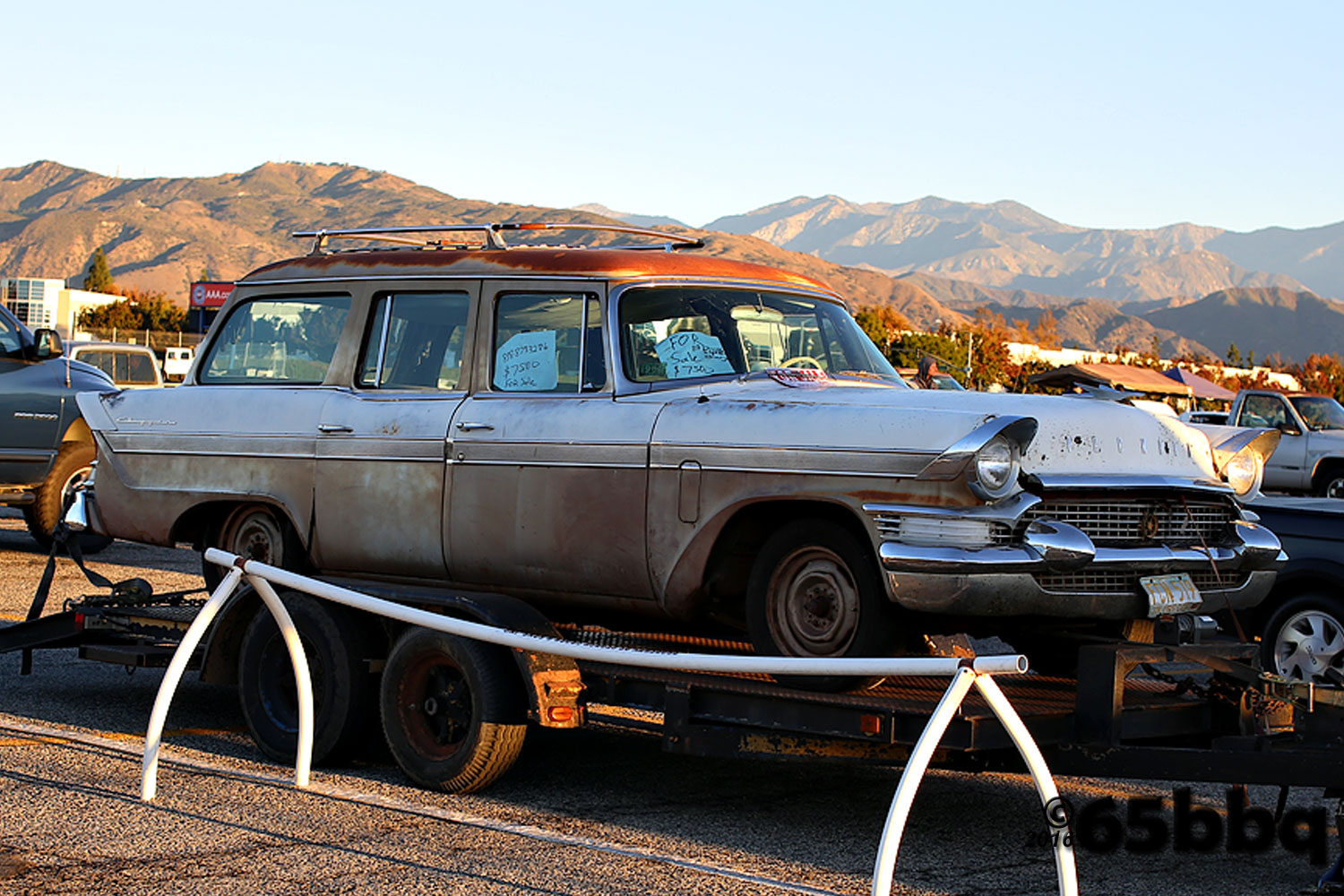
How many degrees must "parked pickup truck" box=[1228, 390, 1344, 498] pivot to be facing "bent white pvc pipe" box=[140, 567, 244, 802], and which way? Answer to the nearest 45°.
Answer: approximately 45° to its right

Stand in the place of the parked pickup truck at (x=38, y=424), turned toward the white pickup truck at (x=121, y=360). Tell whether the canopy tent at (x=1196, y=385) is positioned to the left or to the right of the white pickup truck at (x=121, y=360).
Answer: right

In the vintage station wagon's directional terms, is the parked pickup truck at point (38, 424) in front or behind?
behind

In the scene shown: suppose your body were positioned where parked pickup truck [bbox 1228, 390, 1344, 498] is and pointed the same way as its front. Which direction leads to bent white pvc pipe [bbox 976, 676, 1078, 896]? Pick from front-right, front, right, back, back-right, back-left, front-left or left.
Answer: front-right

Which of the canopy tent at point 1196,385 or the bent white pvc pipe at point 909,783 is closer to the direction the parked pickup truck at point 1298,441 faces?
the bent white pvc pipe

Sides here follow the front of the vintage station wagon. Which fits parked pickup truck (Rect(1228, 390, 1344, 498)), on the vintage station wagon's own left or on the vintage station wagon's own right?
on the vintage station wagon's own left

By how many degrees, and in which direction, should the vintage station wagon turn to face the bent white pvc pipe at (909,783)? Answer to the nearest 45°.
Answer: approximately 45° to its right

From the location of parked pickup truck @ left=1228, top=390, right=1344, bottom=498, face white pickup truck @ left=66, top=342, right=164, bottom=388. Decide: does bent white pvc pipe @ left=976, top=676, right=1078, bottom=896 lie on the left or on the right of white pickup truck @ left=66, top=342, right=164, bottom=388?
left

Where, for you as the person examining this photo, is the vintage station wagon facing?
facing the viewer and to the right of the viewer
